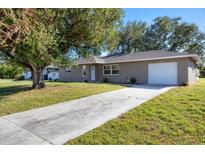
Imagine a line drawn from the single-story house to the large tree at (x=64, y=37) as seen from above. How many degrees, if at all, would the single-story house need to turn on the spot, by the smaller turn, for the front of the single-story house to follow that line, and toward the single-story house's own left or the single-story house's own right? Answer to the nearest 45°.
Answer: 0° — it already faces it

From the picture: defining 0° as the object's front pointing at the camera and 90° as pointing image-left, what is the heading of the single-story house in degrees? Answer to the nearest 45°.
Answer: approximately 45°
